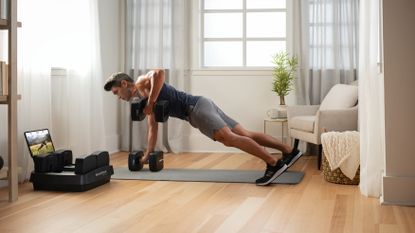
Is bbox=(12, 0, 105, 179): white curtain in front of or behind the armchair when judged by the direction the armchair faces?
in front

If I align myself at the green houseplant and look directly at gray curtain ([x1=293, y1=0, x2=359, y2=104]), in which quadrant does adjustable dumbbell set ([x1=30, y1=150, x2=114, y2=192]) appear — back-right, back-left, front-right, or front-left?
back-right

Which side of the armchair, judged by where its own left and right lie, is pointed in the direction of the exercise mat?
front

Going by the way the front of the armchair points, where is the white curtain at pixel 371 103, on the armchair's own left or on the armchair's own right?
on the armchair's own left

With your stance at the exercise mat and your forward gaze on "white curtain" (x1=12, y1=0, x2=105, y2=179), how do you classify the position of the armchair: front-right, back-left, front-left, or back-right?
back-right

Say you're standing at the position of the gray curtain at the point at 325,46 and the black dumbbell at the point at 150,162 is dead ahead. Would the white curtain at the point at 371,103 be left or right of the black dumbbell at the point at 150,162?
left

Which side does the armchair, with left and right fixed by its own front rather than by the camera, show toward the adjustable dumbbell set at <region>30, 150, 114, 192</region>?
front

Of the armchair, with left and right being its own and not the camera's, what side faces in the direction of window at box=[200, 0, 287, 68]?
right

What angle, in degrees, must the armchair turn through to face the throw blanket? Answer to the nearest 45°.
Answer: approximately 45° to its left

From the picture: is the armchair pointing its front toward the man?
yes

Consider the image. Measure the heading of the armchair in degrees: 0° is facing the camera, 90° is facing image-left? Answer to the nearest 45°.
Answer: approximately 45°
